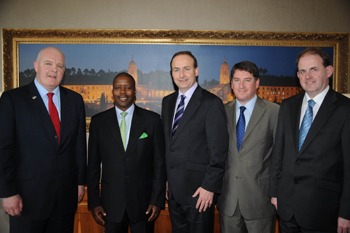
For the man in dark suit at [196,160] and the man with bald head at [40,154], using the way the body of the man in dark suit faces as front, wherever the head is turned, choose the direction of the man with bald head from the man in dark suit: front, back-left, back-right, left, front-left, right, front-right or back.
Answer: front-right

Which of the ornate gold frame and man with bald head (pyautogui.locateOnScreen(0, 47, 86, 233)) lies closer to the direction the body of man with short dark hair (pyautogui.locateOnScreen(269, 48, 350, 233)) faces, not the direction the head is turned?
the man with bald head

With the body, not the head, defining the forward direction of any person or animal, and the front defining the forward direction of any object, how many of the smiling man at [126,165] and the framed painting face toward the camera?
2
